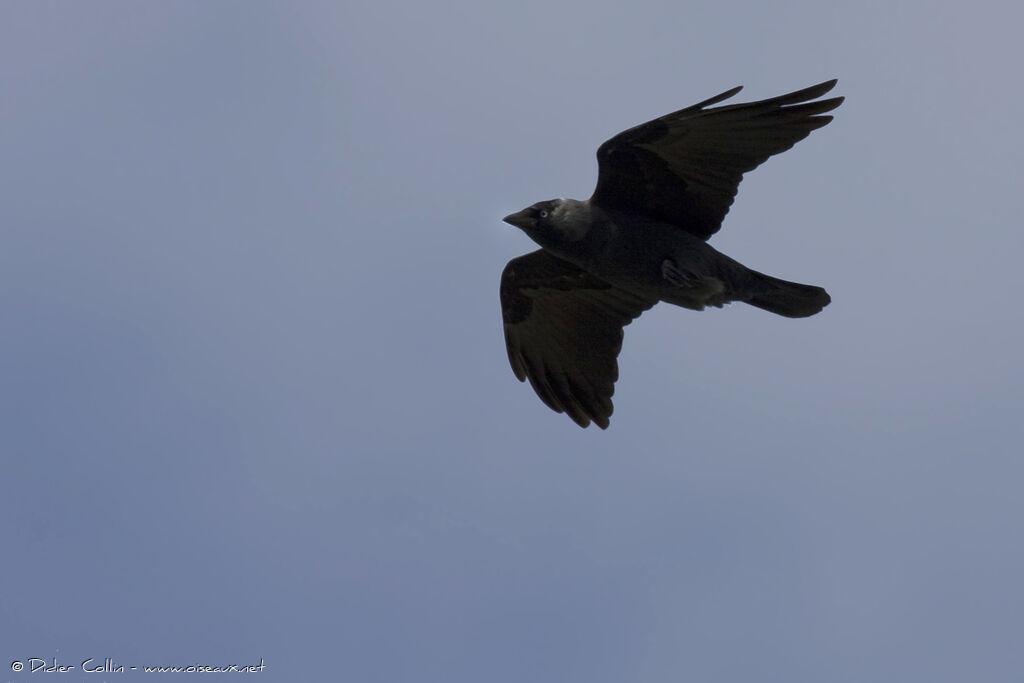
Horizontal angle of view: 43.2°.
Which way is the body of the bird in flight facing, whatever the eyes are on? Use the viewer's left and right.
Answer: facing to the left of the viewer
